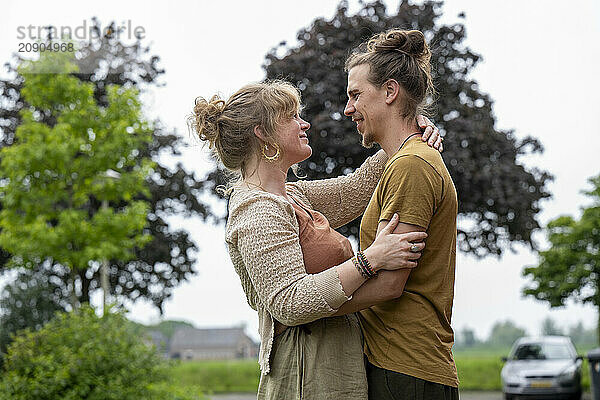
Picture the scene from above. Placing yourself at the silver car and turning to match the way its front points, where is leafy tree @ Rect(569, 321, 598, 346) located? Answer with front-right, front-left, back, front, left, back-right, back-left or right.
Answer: back

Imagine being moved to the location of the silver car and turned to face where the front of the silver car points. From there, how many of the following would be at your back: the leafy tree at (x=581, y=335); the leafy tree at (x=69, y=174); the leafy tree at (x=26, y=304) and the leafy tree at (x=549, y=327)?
2

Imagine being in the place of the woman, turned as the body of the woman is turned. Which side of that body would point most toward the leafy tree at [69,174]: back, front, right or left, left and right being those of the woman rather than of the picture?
left

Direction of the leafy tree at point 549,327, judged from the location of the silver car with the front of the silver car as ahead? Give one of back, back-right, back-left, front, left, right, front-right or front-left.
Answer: back

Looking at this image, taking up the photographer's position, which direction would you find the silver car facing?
facing the viewer

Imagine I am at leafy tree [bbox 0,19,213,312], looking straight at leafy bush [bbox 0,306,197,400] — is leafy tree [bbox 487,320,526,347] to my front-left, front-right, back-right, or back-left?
back-left

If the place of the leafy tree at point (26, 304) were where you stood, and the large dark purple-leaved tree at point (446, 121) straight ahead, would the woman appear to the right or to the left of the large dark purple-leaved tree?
right

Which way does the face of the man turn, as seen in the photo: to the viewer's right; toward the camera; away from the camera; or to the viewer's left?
to the viewer's left

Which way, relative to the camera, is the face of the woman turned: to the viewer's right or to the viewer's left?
to the viewer's right

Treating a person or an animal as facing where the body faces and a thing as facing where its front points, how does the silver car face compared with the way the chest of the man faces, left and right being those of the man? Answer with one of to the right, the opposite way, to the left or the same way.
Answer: to the left

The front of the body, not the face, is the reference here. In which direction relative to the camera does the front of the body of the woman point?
to the viewer's right

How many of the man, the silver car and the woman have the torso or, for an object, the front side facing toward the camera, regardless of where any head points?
1

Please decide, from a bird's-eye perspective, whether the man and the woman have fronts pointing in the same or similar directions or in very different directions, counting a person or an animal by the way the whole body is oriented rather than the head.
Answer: very different directions

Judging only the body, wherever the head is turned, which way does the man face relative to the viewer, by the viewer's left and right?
facing to the left of the viewer

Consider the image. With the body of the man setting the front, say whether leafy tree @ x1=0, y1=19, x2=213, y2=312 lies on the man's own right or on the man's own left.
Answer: on the man's own right
